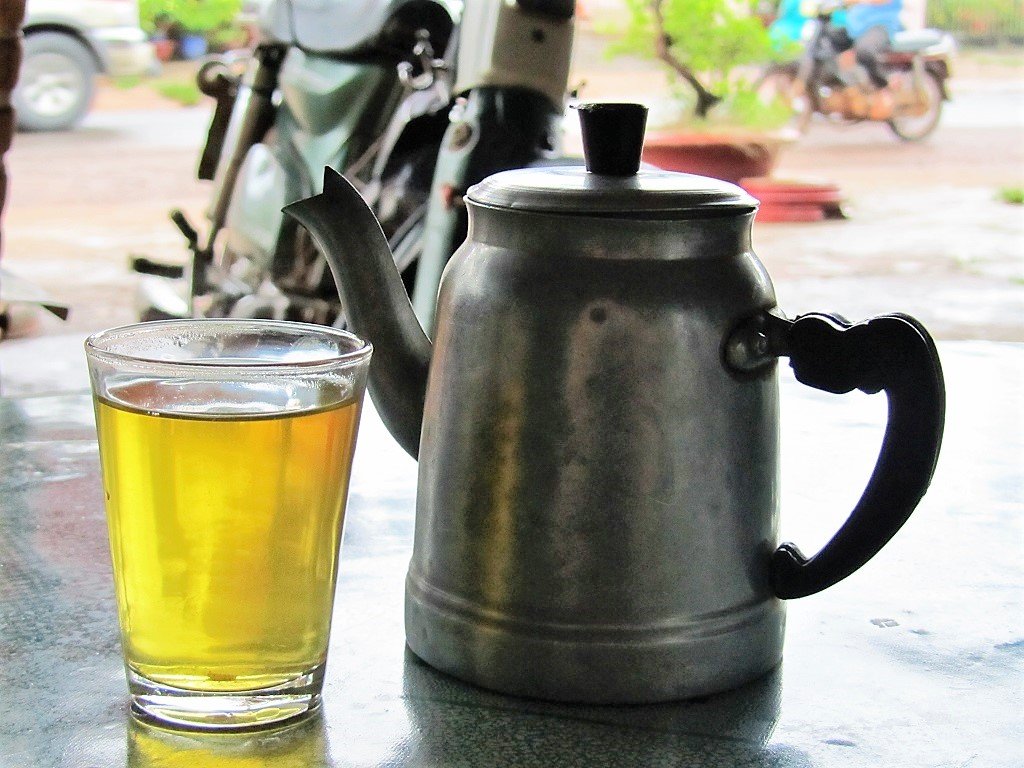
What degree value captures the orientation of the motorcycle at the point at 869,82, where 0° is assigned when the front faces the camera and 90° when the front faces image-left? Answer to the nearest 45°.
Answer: approximately 90°

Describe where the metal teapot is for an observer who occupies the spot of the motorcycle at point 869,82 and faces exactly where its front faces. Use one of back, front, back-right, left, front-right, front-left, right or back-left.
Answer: left

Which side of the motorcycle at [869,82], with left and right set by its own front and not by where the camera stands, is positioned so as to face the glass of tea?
left

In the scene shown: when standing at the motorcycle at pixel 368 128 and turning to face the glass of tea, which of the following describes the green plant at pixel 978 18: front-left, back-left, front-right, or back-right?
back-left

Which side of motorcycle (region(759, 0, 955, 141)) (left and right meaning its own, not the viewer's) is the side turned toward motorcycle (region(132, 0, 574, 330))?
left
